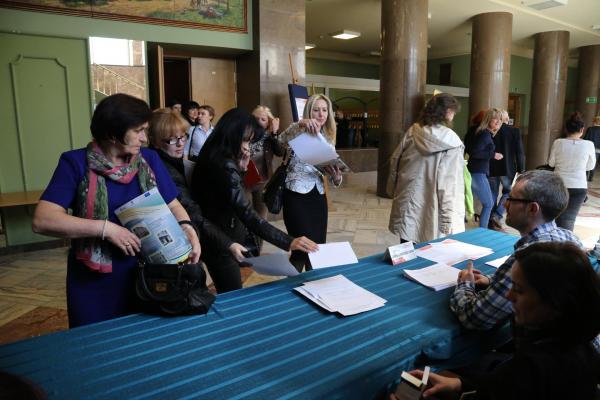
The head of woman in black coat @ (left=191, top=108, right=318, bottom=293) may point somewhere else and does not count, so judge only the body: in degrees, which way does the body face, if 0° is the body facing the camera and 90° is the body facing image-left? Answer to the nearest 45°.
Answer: approximately 270°

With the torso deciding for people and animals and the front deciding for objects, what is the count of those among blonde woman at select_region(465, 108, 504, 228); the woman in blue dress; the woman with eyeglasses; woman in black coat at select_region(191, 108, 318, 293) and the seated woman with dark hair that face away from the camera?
0

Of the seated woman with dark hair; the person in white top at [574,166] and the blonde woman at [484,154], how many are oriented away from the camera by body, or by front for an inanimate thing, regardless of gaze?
1

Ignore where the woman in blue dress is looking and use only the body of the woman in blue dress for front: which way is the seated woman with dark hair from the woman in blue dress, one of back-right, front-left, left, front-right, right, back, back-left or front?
front

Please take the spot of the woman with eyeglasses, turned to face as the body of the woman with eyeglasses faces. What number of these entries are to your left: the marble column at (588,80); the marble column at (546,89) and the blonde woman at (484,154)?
3

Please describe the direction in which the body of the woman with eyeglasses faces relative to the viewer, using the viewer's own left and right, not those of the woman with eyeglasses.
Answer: facing the viewer and to the right of the viewer

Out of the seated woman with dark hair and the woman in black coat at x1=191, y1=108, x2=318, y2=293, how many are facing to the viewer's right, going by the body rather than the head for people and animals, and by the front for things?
1

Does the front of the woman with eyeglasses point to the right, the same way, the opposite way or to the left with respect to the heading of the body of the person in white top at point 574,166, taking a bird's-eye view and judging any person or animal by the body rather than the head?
to the right

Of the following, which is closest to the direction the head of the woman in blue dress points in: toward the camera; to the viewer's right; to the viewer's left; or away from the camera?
to the viewer's right

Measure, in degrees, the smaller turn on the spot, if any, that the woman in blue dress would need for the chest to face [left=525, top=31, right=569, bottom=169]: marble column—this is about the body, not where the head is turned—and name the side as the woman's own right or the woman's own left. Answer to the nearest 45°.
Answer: approximately 90° to the woman's own left

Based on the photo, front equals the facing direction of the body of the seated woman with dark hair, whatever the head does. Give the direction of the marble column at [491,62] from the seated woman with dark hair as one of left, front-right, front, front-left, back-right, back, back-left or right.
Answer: right

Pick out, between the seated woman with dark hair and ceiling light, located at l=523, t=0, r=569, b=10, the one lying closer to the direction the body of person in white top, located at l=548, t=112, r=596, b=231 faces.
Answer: the ceiling light

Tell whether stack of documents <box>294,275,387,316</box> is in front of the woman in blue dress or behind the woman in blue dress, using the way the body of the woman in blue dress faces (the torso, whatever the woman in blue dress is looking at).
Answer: in front

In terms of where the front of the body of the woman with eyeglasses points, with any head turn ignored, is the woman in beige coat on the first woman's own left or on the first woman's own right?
on the first woman's own left

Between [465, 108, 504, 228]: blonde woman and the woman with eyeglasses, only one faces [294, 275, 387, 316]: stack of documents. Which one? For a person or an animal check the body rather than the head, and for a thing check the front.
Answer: the woman with eyeglasses
